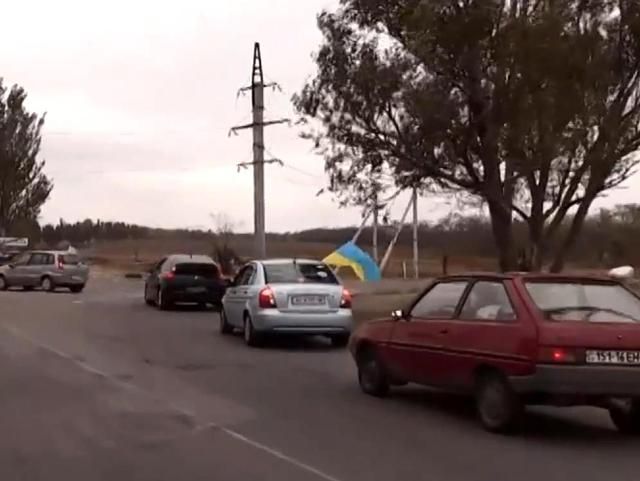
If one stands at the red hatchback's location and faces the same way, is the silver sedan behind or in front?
in front

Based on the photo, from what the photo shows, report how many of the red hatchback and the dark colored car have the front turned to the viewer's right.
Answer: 0

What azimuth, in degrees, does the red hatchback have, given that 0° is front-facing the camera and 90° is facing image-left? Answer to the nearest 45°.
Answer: approximately 135°

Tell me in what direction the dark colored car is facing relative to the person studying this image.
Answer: facing away from the viewer and to the left of the viewer

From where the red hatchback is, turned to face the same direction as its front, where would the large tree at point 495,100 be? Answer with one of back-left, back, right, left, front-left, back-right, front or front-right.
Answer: front-right

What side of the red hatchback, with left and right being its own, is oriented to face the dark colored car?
front

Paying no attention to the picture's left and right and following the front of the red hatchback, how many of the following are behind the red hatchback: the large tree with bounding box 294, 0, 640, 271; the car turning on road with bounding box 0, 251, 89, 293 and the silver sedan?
0

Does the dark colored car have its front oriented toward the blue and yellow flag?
no

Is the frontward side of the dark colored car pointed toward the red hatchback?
no

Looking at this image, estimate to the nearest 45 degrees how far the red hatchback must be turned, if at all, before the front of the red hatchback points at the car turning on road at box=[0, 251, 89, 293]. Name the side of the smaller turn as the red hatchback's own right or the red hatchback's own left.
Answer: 0° — it already faces it
